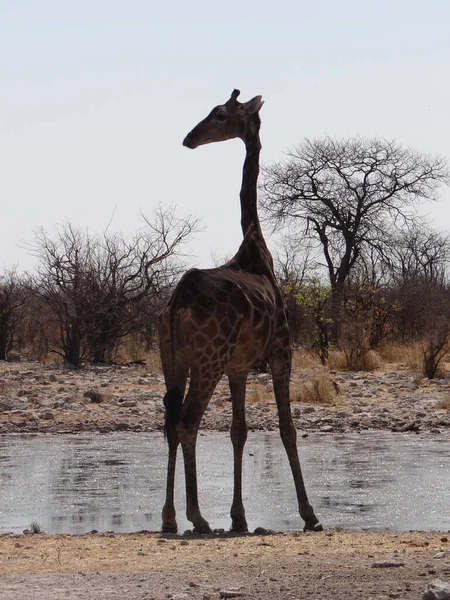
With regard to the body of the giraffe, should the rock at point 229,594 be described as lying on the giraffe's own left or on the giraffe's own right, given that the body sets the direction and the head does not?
on the giraffe's own right

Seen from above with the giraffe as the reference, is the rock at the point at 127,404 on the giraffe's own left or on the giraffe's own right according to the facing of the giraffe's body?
on the giraffe's own left

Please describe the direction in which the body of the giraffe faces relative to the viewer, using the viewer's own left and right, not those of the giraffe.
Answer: facing away from the viewer and to the right of the viewer

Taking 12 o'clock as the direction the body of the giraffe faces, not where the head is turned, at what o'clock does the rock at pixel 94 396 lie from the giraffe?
The rock is roughly at 10 o'clock from the giraffe.

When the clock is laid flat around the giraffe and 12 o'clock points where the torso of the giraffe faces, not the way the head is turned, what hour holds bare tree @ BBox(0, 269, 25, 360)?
The bare tree is roughly at 10 o'clock from the giraffe.

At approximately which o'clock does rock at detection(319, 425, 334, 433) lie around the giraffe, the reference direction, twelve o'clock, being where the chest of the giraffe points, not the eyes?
The rock is roughly at 11 o'clock from the giraffe.

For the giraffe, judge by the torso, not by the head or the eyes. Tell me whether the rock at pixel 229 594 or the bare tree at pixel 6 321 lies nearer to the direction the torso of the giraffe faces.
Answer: the bare tree

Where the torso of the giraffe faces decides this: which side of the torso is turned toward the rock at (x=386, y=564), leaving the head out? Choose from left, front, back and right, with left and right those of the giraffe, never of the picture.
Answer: right

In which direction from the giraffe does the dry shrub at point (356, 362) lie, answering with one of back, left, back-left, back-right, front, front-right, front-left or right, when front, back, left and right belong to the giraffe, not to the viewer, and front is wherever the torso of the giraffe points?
front-left

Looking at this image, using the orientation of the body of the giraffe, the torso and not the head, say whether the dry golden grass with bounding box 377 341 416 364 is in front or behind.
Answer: in front

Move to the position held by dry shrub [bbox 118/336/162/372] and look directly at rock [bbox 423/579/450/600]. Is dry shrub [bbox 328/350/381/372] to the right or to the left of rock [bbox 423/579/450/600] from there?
left

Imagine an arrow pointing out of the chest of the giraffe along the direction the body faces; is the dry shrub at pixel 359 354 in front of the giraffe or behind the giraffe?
in front

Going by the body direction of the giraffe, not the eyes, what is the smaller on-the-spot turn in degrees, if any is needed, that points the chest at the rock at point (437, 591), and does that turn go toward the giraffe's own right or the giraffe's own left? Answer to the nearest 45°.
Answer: approximately 135° to the giraffe's own right
